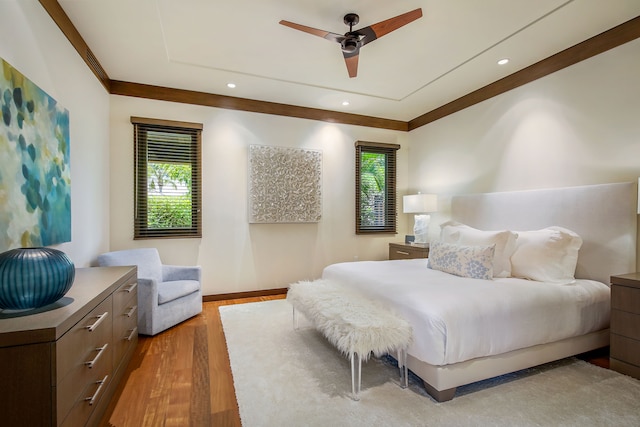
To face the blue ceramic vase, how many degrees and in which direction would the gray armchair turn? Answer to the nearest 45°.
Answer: approximately 45° to its right

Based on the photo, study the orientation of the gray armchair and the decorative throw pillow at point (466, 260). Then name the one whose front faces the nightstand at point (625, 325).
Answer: the gray armchair

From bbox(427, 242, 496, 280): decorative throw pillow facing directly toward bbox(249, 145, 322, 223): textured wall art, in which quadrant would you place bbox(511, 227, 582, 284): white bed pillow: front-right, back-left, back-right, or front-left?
back-right

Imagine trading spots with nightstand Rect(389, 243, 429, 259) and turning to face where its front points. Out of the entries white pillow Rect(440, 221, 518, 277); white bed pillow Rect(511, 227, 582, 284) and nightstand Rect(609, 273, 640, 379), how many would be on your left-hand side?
3

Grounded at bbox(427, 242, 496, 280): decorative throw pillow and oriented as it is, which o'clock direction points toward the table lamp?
The table lamp is roughly at 4 o'clock from the decorative throw pillow.

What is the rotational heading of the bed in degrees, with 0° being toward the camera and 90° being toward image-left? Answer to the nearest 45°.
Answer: approximately 45°

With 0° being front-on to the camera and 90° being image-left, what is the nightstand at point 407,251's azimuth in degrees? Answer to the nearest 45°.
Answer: approximately 45°

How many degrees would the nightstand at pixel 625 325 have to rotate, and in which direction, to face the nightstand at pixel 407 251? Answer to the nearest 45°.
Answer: approximately 45° to its right
